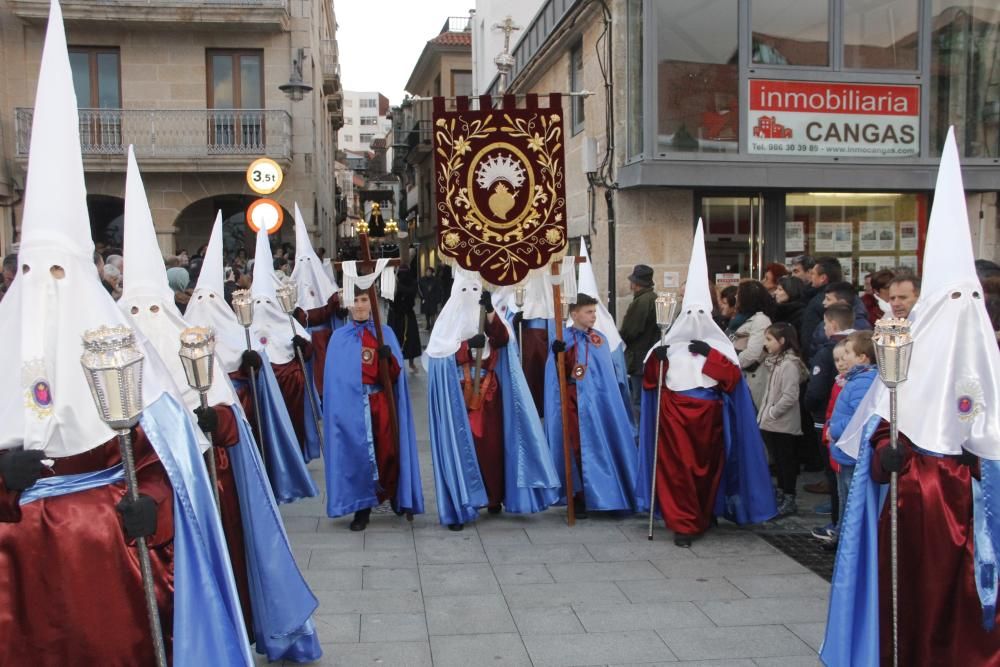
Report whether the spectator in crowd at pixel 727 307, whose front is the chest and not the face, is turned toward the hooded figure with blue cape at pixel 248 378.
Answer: yes

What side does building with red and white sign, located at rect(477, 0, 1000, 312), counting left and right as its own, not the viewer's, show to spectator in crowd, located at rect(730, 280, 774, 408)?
front

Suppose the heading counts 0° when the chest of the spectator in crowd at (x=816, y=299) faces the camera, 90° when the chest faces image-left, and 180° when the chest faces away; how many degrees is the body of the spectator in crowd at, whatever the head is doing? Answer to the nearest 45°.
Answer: approximately 90°

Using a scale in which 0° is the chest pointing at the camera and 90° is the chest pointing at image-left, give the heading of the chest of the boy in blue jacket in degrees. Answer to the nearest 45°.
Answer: approximately 90°

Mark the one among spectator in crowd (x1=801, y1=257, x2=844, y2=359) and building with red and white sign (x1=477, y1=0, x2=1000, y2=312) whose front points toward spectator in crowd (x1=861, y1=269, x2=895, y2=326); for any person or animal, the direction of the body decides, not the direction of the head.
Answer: the building with red and white sign

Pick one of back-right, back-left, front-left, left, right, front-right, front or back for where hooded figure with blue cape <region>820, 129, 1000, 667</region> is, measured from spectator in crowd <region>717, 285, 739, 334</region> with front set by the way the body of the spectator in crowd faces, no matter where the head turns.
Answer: front-left

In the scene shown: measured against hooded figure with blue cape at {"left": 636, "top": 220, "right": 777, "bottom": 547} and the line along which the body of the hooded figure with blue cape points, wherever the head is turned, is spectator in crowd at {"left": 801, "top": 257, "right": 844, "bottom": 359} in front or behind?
behind

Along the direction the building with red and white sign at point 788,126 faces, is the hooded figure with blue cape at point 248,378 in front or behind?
in front

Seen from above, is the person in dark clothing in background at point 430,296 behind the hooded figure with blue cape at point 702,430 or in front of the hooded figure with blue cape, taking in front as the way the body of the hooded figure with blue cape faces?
behind

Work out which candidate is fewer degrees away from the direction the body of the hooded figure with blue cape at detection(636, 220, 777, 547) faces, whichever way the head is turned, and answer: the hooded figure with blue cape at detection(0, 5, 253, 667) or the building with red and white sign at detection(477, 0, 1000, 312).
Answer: the hooded figure with blue cape

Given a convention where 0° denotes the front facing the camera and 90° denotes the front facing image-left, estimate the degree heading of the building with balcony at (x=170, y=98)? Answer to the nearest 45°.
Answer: approximately 0°

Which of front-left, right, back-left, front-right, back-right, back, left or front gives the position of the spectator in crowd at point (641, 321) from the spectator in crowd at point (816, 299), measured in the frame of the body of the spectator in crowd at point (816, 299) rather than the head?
front-right

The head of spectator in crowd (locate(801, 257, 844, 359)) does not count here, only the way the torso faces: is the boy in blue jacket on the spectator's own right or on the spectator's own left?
on the spectator's own left

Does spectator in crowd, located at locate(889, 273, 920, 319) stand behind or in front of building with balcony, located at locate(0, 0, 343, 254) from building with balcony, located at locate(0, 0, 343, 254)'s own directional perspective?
in front
